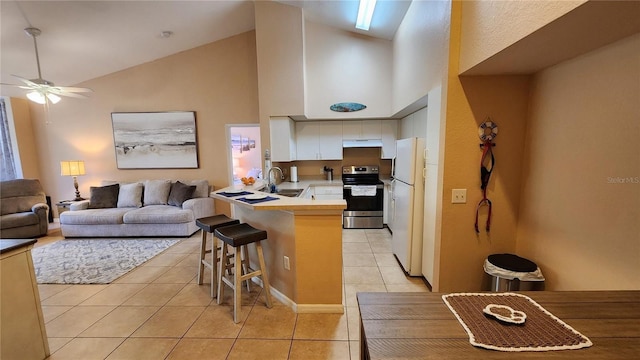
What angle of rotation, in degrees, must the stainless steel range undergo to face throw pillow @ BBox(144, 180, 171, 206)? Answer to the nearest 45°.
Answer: approximately 90° to its right

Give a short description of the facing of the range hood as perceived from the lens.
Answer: facing the viewer

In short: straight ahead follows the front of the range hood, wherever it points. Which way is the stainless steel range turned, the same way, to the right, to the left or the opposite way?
the same way

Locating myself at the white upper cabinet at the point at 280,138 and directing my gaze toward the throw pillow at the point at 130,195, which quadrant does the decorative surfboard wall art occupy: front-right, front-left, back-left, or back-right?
back-right

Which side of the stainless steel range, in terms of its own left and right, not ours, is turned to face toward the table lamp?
right

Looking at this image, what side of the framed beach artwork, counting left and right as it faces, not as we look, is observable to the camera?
front

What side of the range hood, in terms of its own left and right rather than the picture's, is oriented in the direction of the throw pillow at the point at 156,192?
right

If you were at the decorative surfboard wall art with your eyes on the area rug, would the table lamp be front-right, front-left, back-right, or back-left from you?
front-right

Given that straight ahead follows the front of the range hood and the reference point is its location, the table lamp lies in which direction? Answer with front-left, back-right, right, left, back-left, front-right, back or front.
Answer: right

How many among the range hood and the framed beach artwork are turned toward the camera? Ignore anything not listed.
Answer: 2

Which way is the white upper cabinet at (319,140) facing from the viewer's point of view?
toward the camera

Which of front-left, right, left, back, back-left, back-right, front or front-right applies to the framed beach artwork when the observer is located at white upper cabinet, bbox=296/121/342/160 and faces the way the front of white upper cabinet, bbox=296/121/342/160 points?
right
